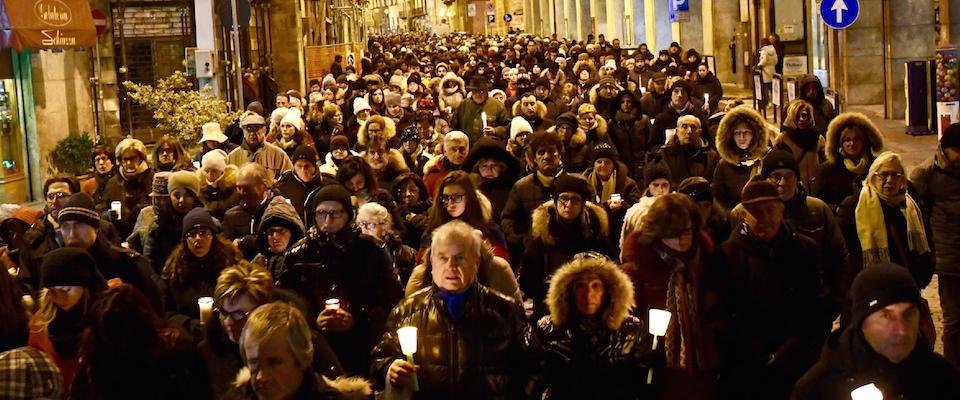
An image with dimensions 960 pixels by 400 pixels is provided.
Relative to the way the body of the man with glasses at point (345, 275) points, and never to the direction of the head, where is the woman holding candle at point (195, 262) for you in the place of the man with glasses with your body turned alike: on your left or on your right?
on your right

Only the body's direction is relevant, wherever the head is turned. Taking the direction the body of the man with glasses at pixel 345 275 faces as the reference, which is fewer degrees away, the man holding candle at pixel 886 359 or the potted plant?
the man holding candle

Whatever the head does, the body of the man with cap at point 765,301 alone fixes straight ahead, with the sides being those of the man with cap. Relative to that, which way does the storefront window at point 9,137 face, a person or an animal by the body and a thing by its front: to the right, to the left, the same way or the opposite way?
to the left

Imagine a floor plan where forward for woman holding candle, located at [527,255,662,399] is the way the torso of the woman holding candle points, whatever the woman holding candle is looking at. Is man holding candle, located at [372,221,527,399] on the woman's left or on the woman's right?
on the woman's right

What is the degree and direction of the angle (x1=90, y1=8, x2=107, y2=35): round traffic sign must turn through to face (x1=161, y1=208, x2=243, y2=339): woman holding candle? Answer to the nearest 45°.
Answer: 0° — it already faces them

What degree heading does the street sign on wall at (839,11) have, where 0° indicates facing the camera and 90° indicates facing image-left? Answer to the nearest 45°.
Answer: approximately 0°

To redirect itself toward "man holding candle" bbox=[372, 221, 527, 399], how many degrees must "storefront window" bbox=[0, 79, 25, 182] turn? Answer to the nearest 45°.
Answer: approximately 45° to its right

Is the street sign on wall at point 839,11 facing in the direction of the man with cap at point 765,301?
yes

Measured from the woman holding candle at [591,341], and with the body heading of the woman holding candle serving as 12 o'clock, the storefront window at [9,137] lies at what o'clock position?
The storefront window is roughly at 5 o'clock from the woman holding candle.

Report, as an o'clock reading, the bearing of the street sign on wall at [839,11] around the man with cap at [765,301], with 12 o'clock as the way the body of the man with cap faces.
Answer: The street sign on wall is roughly at 6 o'clock from the man with cap.

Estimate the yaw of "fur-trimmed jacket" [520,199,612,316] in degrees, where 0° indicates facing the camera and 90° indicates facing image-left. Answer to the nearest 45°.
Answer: approximately 0°
